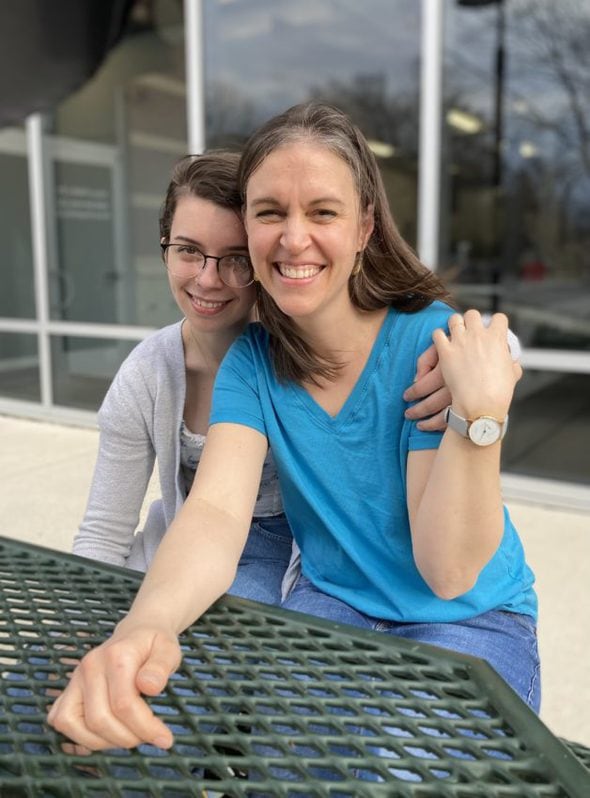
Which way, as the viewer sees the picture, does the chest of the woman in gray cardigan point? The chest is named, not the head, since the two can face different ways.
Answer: toward the camera

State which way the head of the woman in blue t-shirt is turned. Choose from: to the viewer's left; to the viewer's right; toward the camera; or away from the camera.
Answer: toward the camera

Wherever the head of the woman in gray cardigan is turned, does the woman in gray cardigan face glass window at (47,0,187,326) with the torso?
no

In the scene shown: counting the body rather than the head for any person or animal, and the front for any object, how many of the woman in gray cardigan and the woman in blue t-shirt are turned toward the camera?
2

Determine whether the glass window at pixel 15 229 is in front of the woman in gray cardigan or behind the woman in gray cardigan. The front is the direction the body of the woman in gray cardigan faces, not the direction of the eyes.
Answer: behind

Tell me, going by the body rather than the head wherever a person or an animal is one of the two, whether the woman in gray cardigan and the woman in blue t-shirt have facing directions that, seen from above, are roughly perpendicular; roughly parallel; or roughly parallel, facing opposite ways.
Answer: roughly parallel

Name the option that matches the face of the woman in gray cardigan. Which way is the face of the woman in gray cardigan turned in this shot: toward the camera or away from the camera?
toward the camera

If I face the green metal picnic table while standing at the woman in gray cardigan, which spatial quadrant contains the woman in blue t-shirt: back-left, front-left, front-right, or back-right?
front-left

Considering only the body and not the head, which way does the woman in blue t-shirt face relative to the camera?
toward the camera

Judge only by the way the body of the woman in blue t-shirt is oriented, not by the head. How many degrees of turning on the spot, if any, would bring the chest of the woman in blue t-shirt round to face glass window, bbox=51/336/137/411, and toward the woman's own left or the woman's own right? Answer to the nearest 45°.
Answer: approximately 180°

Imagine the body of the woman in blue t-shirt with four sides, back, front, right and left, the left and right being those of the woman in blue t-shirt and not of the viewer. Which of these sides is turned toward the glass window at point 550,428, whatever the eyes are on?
back
